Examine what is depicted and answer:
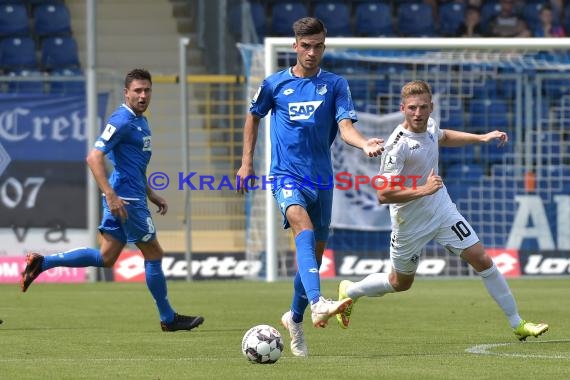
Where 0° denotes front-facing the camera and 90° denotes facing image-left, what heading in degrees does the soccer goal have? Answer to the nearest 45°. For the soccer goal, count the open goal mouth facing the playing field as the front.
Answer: approximately 0°

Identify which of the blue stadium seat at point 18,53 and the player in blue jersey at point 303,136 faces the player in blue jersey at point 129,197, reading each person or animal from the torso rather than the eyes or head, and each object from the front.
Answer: the blue stadium seat

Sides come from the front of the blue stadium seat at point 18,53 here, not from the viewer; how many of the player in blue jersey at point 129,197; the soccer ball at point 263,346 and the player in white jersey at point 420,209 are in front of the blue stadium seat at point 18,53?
3

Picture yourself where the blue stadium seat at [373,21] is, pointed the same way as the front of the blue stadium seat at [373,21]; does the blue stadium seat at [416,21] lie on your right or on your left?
on your left

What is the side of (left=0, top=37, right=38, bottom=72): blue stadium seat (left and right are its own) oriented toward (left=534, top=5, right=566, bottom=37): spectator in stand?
left

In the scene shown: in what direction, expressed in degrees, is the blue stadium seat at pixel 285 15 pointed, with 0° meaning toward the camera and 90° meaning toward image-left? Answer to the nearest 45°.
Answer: approximately 0°
